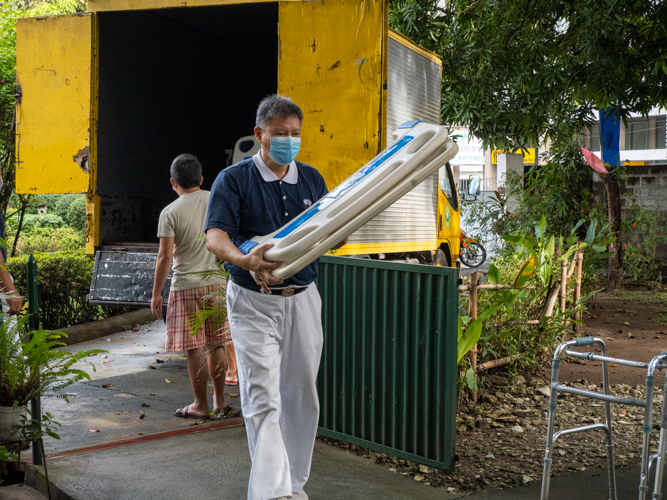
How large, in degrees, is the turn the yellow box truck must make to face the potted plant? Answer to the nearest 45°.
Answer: approximately 135° to its right

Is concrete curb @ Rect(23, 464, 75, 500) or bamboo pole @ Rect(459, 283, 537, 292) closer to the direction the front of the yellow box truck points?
the bamboo pole

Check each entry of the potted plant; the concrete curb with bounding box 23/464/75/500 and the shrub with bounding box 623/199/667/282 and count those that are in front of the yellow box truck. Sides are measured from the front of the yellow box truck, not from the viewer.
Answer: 1

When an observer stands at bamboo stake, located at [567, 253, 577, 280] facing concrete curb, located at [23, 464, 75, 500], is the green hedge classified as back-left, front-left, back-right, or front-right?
front-right

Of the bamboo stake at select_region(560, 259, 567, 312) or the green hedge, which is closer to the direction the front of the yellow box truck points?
the bamboo stake

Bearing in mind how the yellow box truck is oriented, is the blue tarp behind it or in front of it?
in front

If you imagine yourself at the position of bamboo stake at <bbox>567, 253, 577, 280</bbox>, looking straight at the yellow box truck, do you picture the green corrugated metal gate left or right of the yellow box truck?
left

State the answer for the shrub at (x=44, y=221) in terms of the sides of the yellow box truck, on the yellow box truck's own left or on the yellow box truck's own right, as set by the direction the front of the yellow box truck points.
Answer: on the yellow box truck's own left

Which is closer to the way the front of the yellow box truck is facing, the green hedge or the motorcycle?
the motorcycle

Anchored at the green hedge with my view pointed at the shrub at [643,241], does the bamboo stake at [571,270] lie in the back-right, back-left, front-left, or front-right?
front-right

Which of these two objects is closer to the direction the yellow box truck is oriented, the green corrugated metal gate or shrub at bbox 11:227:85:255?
the shrub

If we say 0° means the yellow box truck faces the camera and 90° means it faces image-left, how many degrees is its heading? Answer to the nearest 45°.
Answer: approximately 225°

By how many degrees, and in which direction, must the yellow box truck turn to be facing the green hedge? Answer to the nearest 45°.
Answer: approximately 90° to its left

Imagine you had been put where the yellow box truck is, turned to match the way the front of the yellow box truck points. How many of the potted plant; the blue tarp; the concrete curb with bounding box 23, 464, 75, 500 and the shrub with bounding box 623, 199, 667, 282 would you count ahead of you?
2
